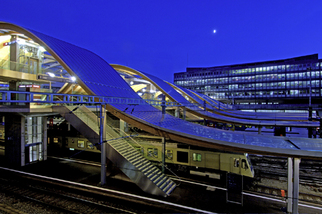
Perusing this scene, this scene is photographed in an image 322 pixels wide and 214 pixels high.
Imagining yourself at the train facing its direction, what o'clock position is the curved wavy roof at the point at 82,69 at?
The curved wavy roof is roughly at 5 o'clock from the train.

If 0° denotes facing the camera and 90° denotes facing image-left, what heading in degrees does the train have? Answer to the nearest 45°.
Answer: approximately 315°

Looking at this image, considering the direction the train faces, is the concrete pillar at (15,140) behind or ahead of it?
behind

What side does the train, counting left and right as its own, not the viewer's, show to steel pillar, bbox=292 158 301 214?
front

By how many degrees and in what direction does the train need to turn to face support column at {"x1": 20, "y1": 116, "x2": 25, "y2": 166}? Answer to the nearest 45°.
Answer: approximately 135° to its right

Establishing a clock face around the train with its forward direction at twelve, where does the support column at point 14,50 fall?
The support column is roughly at 5 o'clock from the train.
